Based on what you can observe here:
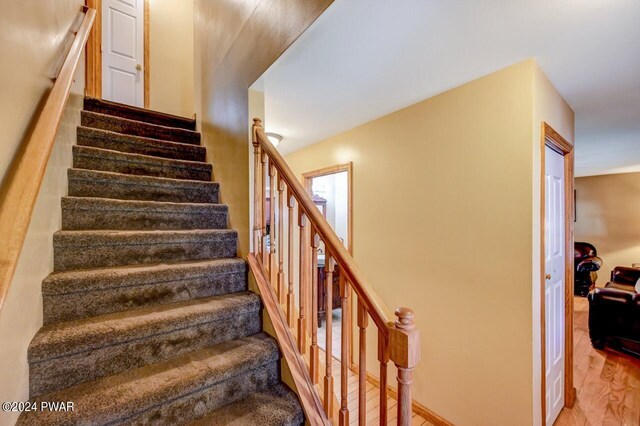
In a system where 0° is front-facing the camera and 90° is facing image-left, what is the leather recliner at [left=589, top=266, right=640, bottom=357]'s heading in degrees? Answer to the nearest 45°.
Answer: approximately 90°

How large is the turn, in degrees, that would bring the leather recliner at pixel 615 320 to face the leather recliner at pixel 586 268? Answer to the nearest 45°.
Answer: approximately 90° to its right

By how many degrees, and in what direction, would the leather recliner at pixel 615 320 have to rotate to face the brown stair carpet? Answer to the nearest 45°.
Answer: approximately 90° to its left

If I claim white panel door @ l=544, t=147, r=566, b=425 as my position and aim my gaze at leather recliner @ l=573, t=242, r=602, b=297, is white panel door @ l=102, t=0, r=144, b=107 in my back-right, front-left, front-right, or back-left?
back-left

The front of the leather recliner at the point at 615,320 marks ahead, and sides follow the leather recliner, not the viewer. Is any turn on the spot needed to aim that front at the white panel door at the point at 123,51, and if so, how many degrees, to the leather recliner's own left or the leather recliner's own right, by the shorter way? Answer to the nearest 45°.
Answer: approximately 45° to the leather recliner's own left
